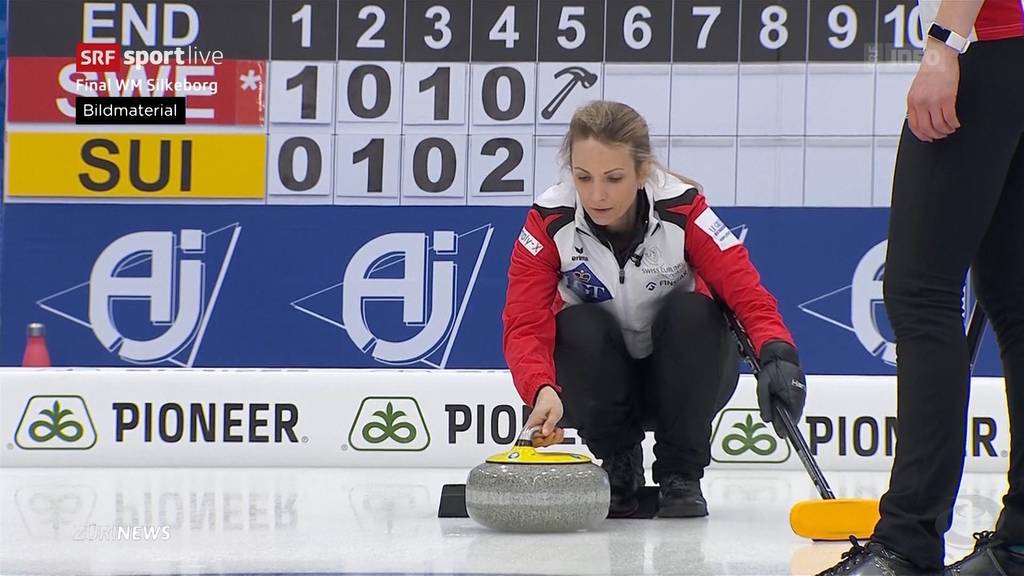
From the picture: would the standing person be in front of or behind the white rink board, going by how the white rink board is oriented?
in front

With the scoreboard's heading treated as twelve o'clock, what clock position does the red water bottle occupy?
The red water bottle is roughly at 3 o'clock from the scoreboard.

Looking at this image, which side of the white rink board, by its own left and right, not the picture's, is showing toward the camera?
front

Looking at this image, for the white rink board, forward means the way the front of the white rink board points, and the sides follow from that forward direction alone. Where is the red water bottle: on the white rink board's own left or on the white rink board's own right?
on the white rink board's own right

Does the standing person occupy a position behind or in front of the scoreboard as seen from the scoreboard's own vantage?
in front

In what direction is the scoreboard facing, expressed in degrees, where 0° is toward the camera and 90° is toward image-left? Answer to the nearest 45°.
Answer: approximately 0°

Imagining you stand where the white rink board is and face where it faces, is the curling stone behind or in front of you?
in front

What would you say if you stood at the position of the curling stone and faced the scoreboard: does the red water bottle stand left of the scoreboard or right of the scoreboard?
left
